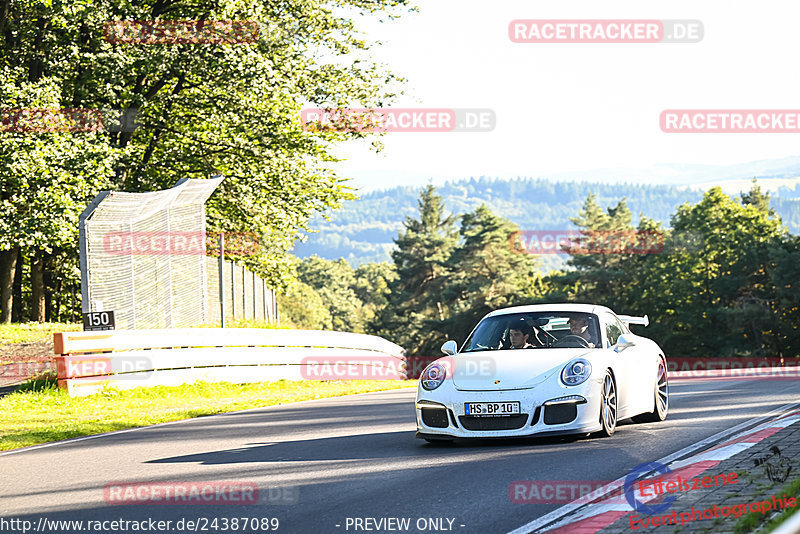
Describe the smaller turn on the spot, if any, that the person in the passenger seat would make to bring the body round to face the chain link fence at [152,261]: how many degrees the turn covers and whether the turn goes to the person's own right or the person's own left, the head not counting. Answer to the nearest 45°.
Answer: approximately 90° to the person's own right

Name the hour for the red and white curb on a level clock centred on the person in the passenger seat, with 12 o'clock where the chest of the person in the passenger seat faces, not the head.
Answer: The red and white curb is roughly at 10 o'clock from the person in the passenger seat.

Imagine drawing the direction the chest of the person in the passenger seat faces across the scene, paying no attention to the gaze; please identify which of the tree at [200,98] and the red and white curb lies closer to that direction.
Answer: the red and white curb

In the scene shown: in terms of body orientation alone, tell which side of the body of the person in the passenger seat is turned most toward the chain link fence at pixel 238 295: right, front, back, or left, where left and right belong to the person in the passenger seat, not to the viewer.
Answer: right

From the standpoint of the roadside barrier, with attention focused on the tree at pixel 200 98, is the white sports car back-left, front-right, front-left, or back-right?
back-right

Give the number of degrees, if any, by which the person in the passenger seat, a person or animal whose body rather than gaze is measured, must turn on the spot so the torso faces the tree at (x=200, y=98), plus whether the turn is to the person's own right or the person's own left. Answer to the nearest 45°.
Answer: approximately 90° to the person's own right

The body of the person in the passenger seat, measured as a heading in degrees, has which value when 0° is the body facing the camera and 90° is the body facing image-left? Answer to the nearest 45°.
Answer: approximately 45°

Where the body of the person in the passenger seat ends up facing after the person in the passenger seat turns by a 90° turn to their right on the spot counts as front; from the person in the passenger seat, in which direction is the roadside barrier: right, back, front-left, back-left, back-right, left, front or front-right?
front
